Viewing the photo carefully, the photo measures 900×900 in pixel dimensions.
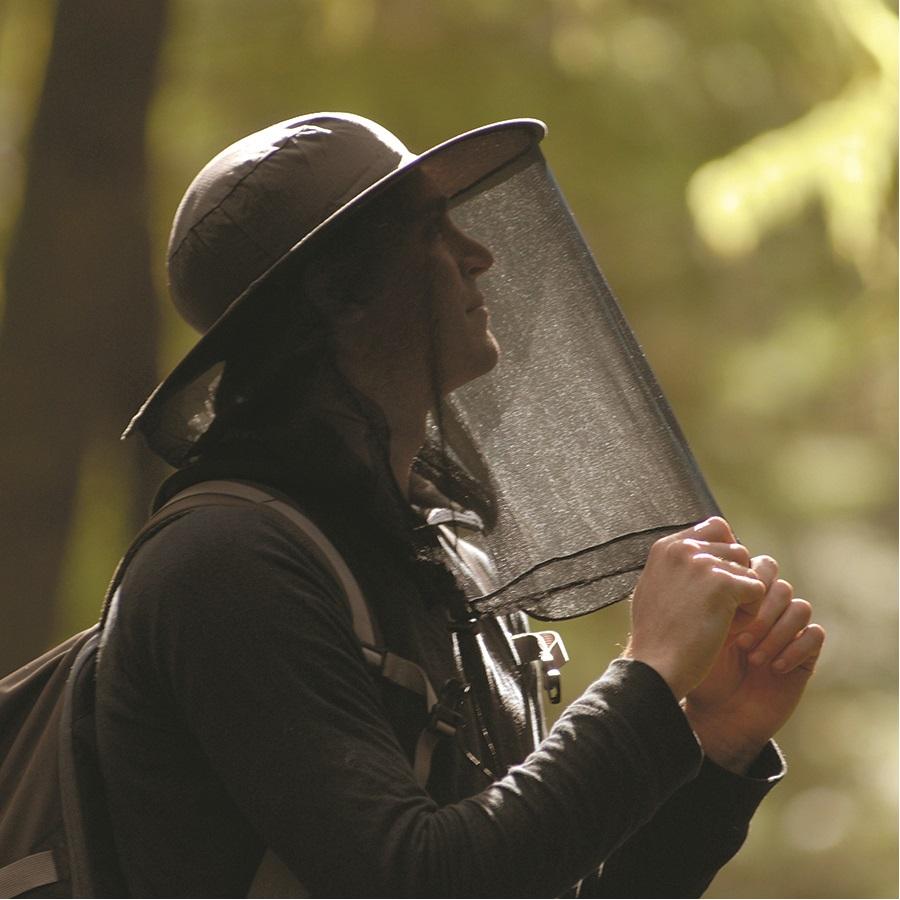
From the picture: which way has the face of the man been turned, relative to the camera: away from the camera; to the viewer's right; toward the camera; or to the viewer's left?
to the viewer's right

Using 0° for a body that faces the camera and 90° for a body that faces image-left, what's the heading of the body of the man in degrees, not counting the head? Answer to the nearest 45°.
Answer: approximately 270°
